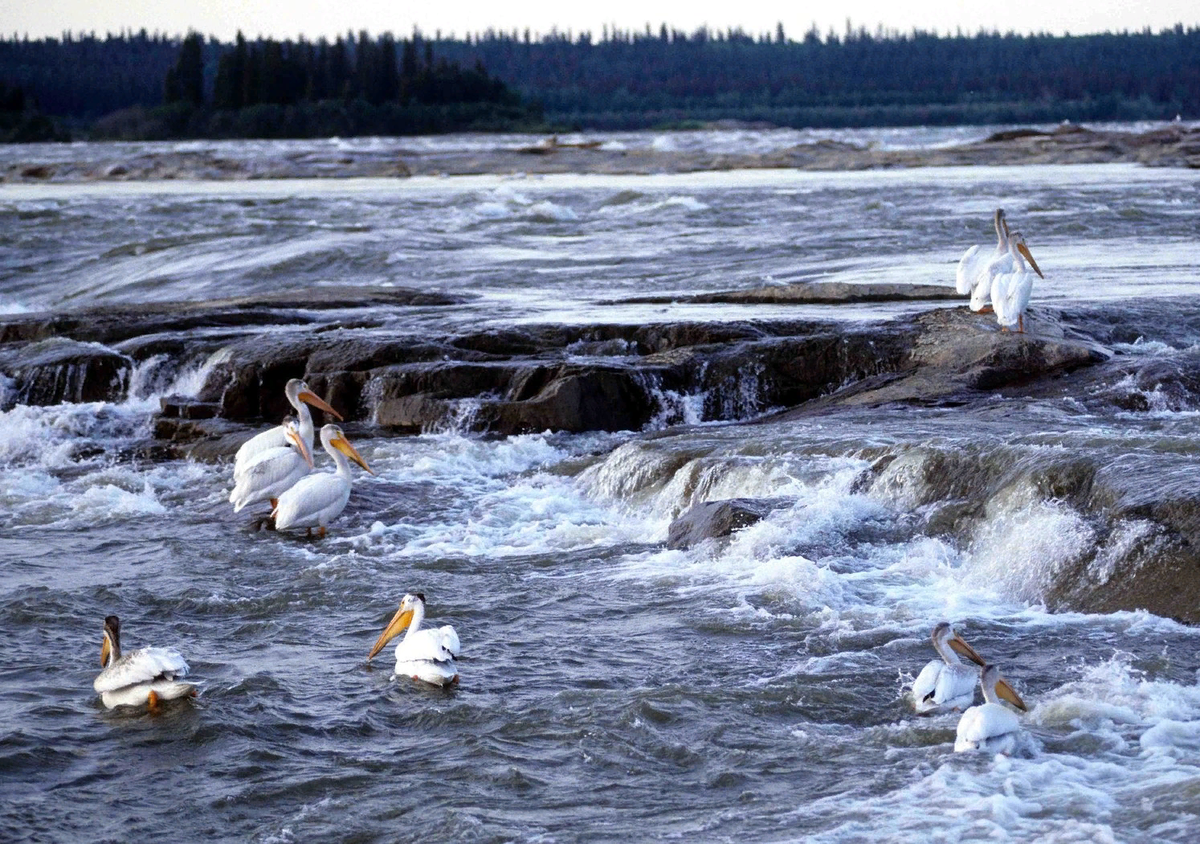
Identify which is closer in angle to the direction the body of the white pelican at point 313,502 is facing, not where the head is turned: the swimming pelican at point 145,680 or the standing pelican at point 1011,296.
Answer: the standing pelican

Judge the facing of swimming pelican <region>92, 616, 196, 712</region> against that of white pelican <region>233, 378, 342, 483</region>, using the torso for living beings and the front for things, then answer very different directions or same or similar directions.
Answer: very different directions

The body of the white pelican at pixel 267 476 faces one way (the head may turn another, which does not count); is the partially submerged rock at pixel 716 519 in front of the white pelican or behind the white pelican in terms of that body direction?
in front

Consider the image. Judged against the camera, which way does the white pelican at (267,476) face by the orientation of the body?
to the viewer's right

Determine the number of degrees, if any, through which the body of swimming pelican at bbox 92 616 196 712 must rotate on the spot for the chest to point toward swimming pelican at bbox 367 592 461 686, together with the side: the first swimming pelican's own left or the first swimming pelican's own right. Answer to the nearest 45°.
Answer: approximately 180°

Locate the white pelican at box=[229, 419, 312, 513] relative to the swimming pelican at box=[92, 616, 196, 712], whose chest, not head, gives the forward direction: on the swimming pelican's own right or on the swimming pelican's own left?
on the swimming pelican's own right

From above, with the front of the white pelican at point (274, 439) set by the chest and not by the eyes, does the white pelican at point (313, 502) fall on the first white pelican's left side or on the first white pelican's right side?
on the first white pelican's right side

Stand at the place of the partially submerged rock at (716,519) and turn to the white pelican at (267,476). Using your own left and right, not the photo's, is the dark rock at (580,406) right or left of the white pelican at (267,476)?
right

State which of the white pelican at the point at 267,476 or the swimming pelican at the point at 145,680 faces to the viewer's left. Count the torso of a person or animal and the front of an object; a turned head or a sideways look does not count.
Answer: the swimming pelican

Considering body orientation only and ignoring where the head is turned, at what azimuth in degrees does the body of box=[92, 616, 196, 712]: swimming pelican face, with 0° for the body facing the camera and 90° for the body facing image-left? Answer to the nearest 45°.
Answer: approximately 90°

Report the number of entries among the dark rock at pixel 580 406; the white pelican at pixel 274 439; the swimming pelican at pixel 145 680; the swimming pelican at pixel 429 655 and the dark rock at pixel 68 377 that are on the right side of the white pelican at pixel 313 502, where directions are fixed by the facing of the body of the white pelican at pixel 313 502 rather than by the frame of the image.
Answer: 2

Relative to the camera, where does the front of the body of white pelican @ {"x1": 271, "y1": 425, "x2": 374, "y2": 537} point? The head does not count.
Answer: to the viewer's right

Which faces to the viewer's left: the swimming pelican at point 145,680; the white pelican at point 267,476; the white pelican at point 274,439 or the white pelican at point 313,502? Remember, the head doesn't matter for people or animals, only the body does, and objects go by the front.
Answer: the swimming pelican
